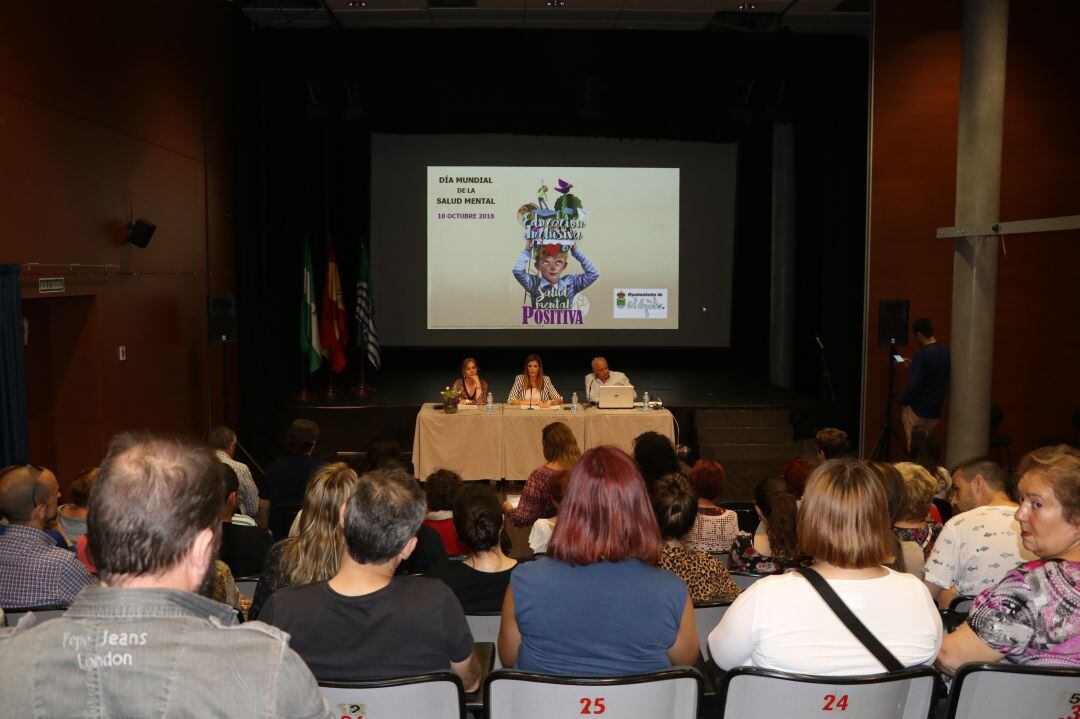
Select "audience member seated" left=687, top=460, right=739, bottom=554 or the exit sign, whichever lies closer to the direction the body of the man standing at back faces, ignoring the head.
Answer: the exit sign

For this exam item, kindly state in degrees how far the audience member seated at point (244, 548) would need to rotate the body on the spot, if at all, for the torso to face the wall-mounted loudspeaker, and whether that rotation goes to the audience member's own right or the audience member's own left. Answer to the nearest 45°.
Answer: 0° — they already face it

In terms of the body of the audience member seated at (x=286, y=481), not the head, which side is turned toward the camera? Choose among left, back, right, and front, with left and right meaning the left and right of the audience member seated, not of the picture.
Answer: back

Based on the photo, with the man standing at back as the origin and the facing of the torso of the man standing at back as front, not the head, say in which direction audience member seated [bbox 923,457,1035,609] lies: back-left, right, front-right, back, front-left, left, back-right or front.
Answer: back-left

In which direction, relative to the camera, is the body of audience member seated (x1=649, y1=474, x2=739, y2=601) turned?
away from the camera

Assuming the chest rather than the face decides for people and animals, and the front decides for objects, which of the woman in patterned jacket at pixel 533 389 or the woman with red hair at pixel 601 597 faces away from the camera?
the woman with red hair

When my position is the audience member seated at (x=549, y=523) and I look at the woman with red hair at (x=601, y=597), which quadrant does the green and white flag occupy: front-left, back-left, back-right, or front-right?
back-right

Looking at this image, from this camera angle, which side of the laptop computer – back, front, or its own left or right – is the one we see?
back

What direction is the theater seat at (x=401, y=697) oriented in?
away from the camera

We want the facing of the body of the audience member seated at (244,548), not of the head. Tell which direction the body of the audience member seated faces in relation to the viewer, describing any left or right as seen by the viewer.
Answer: facing away from the viewer

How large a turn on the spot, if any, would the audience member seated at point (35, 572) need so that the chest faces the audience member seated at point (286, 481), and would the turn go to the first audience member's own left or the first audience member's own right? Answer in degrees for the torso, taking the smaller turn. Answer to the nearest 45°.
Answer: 0° — they already face them

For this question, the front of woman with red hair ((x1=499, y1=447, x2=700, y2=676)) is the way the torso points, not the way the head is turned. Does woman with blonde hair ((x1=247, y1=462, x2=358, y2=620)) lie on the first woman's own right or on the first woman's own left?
on the first woman's own left

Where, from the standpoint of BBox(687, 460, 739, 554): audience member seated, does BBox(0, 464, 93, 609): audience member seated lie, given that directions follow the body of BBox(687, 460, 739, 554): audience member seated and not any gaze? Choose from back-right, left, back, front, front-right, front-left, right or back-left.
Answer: back-left

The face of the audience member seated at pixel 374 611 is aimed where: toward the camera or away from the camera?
away from the camera

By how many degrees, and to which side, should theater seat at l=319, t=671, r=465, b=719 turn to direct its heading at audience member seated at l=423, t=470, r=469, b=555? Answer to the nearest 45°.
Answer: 0° — it already faces them

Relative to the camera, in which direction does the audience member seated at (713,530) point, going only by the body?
away from the camera
